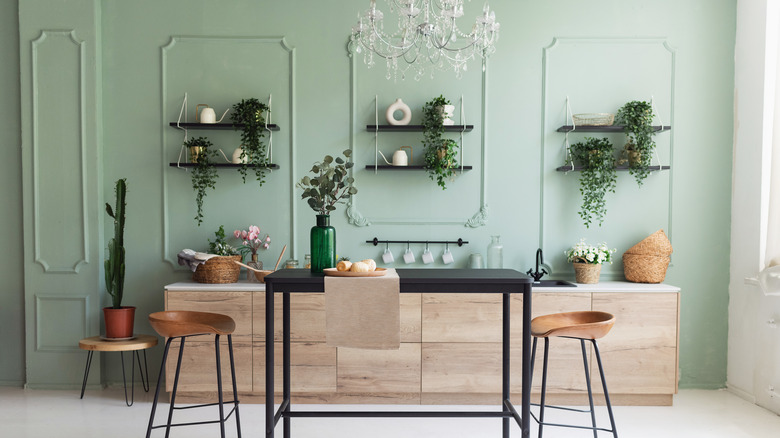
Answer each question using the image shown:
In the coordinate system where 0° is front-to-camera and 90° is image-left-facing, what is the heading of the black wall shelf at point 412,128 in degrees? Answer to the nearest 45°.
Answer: approximately 0°

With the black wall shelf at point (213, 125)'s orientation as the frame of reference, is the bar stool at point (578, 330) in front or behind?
in front

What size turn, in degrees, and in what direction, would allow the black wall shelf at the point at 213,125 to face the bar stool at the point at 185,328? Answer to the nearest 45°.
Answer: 0° — it already faces it

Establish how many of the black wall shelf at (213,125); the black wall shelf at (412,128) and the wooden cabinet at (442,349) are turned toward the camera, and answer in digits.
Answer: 3

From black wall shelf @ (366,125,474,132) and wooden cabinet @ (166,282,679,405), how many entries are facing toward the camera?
2

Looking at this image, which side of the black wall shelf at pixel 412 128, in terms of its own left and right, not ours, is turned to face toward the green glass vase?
front

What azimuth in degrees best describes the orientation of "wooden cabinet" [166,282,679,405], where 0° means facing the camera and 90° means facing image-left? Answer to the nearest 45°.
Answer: approximately 0°

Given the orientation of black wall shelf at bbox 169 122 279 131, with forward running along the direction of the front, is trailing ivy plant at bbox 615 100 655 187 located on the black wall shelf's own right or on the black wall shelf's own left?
on the black wall shelf's own left

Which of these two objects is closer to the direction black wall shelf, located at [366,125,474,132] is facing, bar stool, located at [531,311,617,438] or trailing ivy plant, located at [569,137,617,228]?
the bar stool
